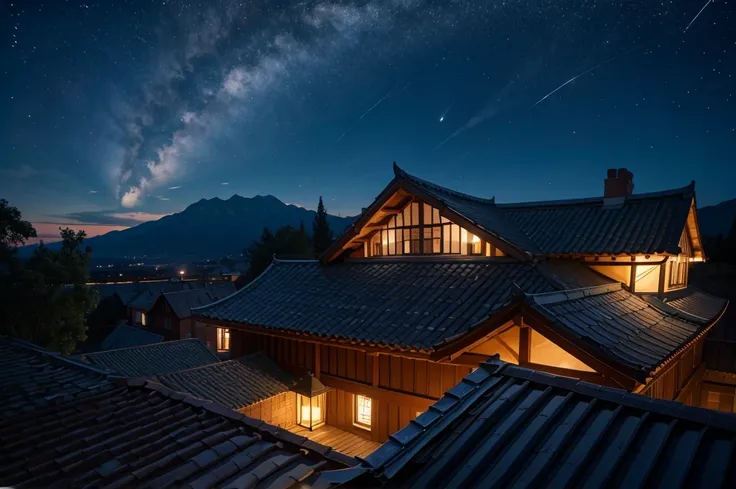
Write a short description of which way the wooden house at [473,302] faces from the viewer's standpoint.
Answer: facing the viewer and to the left of the viewer
